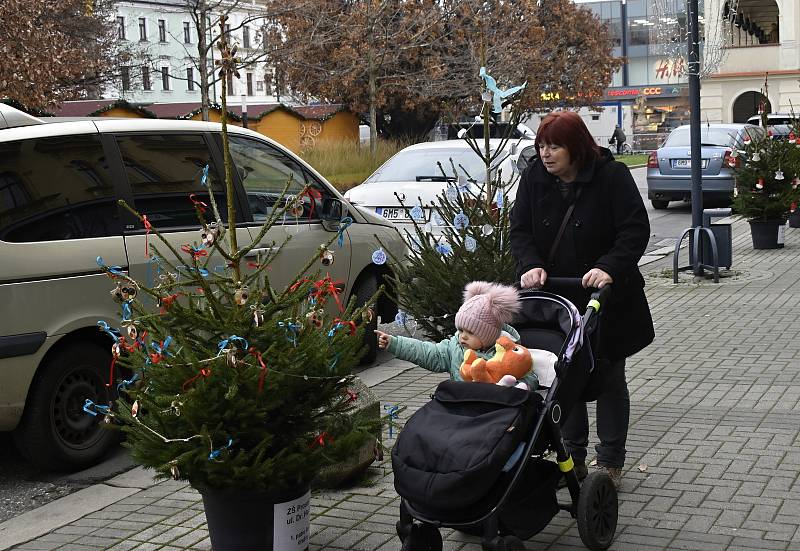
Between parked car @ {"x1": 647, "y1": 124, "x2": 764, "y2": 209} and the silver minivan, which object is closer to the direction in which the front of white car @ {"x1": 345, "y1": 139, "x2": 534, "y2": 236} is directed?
the parked car

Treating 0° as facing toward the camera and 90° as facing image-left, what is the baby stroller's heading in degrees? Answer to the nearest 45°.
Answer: approximately 45°

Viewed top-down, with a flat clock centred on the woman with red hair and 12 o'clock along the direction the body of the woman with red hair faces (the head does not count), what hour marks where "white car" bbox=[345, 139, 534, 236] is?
The white car is roughly at 4 o'clock from the woman with red hair.

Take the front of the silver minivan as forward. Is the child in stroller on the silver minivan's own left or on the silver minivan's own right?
on the silver minivan's own right

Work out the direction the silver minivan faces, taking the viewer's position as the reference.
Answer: facing away from the viewer and to the right of the viewer

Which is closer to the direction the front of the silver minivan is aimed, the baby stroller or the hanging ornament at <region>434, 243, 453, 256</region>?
the hanging ornament

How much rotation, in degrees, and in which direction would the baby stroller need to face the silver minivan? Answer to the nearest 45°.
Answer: approximately 90° to its right

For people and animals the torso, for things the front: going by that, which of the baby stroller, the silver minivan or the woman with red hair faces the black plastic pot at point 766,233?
the silver minivan

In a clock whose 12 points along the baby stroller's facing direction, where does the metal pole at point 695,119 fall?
The metal pole is roughly at 5 o'clock from the baby stroller.

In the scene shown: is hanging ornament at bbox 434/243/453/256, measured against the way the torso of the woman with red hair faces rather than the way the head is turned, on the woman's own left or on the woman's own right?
on the woman's own right

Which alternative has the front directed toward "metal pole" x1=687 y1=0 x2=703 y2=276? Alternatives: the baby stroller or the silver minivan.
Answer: the silver minivan

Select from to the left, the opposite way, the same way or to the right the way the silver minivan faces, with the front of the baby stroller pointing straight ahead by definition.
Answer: the opposite way

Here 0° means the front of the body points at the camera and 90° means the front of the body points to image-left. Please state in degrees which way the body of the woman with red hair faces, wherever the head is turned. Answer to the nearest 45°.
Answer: approximately 45°
